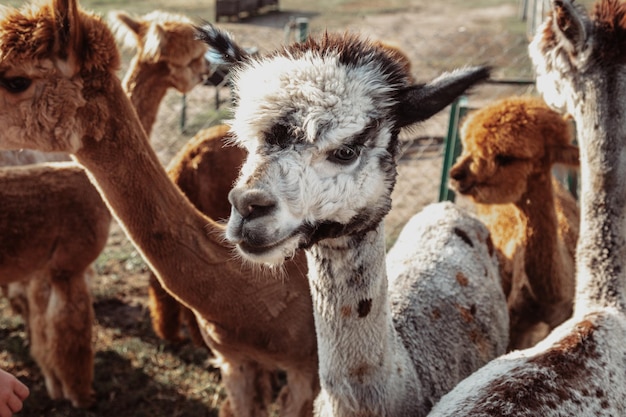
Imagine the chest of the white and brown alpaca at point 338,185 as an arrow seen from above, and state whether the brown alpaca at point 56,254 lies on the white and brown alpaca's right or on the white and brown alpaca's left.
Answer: on the white and brown alpaca's right

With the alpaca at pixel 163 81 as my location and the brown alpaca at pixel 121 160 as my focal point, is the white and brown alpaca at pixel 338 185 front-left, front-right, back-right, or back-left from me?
front-left

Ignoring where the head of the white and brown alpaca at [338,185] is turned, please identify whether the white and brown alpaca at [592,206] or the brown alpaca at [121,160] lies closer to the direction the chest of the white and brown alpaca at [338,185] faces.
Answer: the brown alpaca

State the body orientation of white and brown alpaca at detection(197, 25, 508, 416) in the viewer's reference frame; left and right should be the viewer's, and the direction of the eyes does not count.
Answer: facing the viewer and to the left of the viewer

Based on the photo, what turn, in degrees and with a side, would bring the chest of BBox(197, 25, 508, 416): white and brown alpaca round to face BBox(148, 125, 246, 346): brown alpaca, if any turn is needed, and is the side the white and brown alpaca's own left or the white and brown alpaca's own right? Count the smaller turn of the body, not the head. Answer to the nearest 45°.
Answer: approximately 90° to the white and brown alpaca's own right

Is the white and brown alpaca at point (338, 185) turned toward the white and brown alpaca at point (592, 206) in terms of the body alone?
no

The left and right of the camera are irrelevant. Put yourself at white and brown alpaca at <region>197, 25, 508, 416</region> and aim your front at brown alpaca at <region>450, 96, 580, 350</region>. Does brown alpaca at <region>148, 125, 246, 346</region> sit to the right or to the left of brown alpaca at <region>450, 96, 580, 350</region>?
left

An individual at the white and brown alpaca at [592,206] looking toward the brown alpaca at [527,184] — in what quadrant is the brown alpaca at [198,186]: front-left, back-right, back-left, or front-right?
front-left

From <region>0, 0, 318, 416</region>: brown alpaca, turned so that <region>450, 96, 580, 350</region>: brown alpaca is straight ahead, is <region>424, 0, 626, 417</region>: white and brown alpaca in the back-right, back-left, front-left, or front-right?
front-right

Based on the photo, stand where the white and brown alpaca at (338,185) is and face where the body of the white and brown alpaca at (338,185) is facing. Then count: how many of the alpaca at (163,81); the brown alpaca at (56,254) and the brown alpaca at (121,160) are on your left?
0
